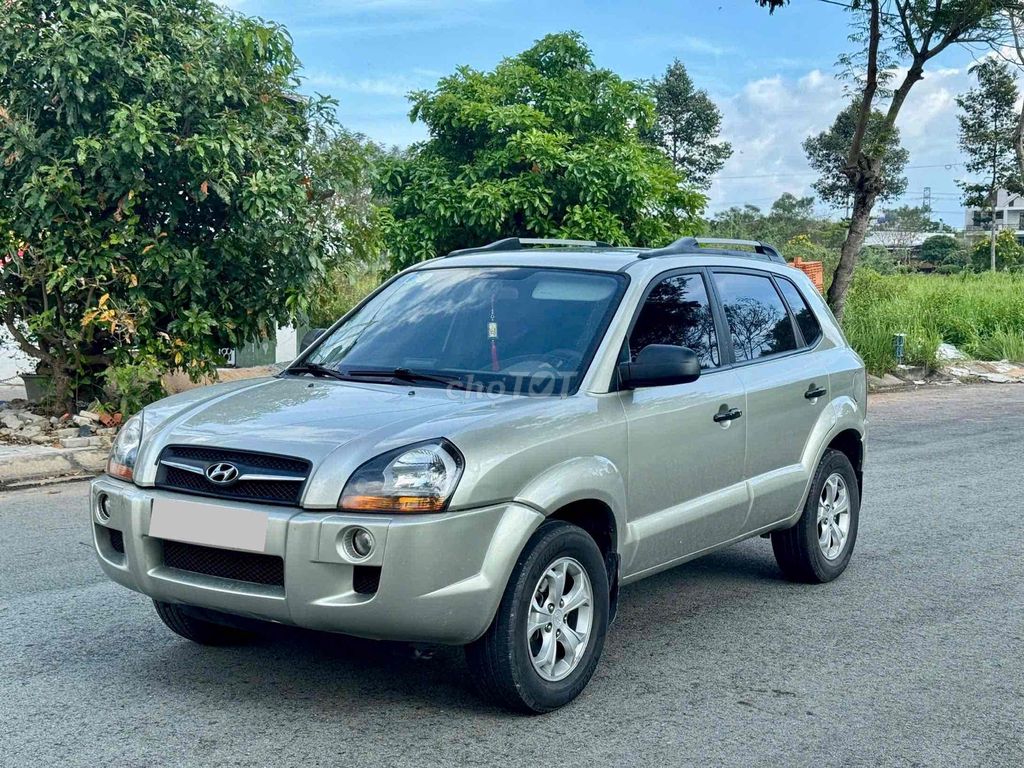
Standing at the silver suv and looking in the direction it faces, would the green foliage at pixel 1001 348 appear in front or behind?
behind

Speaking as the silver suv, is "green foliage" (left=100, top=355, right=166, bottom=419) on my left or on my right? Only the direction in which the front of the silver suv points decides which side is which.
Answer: on my right

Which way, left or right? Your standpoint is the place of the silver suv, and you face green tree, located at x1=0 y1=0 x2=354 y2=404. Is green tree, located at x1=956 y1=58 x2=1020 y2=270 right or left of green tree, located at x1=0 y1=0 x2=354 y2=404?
right

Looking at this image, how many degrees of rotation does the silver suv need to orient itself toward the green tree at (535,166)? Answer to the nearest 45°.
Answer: approximately 135° to its right

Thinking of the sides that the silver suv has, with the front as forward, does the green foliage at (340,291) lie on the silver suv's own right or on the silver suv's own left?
on the silver suv's own right

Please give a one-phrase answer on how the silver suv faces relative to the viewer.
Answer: facing the viewer and to the left of the viewer

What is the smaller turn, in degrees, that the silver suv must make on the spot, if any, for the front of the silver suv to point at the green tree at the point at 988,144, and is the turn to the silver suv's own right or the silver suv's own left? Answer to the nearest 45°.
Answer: approximately 180°

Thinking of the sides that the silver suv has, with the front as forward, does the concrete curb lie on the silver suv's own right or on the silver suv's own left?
on the silver suv's own right

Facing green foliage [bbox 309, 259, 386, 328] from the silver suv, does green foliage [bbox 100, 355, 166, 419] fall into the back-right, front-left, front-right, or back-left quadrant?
front-left

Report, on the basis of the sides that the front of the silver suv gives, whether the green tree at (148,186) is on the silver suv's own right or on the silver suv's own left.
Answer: on the silver suv's own right
